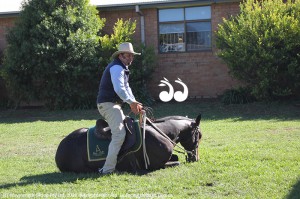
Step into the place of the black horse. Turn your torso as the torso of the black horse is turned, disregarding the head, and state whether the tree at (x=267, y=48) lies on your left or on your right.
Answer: on your left

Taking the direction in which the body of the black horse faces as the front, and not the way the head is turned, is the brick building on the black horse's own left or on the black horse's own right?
on the black horse's own left

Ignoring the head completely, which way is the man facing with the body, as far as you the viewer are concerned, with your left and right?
facing to the right of the viewer

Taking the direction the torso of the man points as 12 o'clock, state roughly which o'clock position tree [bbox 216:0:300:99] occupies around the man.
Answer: The tree is roughly at 10 o'clock from the man.

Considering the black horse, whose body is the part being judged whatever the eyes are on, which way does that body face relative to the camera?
to the viewer's right

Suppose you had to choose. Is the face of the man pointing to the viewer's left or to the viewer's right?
to the viewer's right
